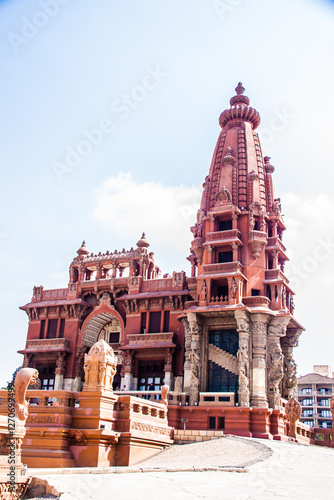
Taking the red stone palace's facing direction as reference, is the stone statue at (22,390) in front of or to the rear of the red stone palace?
in front

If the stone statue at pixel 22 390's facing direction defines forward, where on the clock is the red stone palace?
The red stone palace is roughly at 10 o'clock from the stone statue.

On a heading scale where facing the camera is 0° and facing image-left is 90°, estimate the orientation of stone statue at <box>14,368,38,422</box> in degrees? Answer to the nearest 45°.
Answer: approximately 270°

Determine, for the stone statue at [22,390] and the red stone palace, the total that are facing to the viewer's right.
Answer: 1
